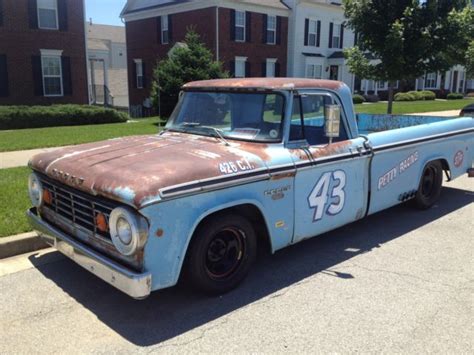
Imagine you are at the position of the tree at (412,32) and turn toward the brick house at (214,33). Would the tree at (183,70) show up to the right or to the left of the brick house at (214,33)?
left

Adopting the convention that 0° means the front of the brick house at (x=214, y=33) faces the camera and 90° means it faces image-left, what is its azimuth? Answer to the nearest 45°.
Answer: approximately 315°

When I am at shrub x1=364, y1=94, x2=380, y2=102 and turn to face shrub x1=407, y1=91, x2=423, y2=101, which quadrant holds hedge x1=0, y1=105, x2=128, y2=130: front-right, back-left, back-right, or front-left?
back-right

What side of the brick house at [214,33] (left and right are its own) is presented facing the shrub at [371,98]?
left

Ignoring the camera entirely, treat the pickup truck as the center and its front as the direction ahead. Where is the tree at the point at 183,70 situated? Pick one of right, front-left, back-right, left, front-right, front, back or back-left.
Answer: back-right

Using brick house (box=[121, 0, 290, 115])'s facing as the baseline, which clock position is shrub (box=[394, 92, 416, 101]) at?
The shrub is roughly at 10 o'clock from the brick house.

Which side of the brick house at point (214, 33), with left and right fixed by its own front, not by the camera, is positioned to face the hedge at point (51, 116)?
right

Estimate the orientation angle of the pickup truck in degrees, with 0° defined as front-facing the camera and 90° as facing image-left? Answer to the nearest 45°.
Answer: approximately 45°

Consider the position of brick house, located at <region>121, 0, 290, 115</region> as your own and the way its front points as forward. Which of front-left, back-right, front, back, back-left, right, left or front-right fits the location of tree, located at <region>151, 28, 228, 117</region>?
front-right

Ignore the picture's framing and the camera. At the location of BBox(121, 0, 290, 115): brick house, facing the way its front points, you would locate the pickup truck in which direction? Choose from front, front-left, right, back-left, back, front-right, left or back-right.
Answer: front-right

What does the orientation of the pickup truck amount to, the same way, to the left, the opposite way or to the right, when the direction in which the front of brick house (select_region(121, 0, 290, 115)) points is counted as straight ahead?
to the right

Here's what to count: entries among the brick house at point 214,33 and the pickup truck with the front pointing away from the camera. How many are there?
0

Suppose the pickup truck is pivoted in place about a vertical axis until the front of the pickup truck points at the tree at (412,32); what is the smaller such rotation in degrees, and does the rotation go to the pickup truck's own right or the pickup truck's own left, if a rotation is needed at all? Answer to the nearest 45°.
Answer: approximately 180°
